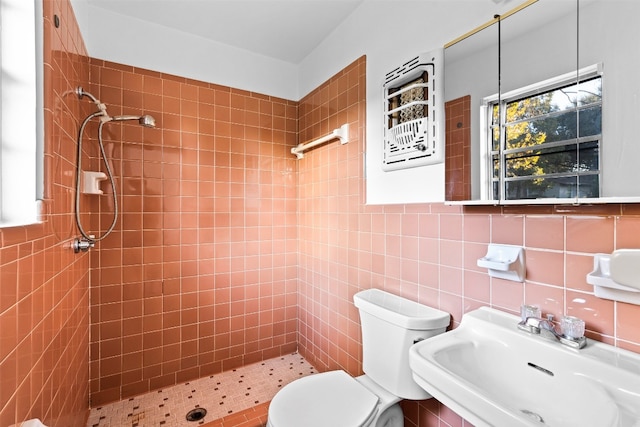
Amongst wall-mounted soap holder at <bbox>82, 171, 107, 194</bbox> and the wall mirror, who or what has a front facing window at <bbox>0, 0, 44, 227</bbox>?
the wall mirror

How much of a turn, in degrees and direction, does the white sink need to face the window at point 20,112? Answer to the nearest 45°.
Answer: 0° — it already faces it

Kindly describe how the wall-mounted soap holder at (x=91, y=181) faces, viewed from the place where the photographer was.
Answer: facing to the right of the viewer

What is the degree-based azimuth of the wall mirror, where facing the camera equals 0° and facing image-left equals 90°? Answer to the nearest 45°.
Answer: approximately 45°

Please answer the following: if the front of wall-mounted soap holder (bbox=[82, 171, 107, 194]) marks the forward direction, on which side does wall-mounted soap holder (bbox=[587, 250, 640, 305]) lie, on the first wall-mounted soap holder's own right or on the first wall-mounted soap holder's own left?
on the first wall-mounted soap holder's own right

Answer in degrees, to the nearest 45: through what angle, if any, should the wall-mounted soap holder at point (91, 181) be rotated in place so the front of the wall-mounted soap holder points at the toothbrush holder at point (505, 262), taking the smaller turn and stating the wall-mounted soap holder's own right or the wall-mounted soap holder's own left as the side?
approximately 45° to the wall-mounted soap holder's own right

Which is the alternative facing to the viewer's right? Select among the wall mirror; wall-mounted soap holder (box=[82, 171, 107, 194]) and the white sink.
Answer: the wall-mounted soap holder

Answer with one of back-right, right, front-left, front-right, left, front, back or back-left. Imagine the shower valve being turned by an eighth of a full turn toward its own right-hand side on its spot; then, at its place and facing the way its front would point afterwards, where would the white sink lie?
front

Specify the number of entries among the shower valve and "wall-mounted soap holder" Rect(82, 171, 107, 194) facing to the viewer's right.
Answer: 2

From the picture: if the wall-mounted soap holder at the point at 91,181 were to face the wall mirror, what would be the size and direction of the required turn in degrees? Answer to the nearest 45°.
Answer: approximately 45° to its right

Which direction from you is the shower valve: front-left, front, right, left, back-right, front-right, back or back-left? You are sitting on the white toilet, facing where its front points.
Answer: front-right

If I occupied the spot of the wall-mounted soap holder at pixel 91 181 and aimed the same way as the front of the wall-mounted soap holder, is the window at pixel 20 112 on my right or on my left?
on my right

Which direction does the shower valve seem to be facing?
to the viewer's right
